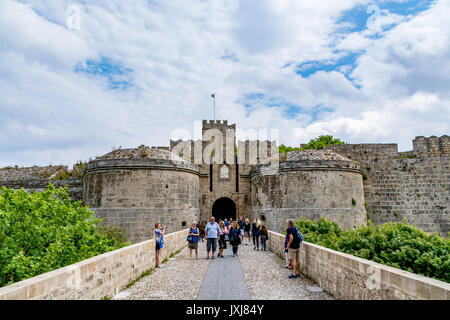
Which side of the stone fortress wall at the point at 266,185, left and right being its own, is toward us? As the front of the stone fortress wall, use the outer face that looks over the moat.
front

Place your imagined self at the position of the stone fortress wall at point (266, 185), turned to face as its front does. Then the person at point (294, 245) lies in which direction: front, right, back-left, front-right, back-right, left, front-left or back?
front

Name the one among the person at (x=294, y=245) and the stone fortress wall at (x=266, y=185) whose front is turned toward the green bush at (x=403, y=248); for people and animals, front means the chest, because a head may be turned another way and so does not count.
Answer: the stone fortress wall

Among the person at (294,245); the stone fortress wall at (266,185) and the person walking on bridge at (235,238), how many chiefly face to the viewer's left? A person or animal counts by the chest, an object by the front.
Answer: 1

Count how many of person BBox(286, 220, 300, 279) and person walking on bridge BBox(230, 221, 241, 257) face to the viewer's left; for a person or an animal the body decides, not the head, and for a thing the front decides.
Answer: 1

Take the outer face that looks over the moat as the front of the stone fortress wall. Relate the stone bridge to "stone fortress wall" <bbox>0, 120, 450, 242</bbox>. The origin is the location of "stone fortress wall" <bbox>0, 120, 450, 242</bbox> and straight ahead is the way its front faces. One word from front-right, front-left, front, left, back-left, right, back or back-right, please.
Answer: front

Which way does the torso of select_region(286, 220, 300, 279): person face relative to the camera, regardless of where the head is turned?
to the viewer's left

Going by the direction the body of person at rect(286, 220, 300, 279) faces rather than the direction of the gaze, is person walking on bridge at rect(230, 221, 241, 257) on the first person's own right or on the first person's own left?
on the first person's own right

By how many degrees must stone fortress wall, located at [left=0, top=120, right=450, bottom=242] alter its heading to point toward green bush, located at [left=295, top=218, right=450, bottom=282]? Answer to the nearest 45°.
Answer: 0° — it already faces it

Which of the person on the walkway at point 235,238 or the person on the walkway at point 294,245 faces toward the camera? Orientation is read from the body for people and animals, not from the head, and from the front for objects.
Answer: the person on the walkway at point 235,238

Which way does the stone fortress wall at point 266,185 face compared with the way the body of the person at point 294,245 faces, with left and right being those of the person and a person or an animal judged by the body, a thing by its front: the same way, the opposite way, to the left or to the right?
to the left

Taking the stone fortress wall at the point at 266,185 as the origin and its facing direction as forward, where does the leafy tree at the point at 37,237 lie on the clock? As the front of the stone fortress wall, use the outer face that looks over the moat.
The leafy tree is roughly at 1 o'clock from the stone fortress wall.
